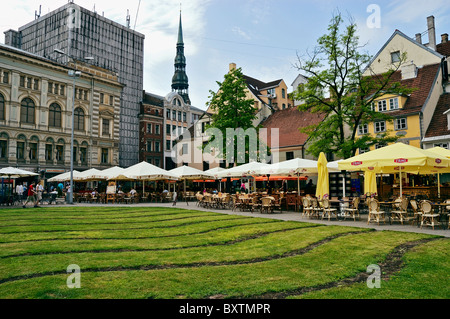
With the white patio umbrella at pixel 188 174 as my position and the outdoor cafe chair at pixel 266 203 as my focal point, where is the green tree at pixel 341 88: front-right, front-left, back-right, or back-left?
front-left

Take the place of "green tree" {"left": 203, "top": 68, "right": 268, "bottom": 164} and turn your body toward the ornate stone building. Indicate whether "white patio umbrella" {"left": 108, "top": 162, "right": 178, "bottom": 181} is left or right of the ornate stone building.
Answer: left

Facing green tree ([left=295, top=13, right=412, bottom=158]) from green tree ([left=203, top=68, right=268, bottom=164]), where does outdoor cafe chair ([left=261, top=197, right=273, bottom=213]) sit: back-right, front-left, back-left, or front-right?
front-right

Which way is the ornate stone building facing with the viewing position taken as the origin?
facing the viewer and to the right of the viewer

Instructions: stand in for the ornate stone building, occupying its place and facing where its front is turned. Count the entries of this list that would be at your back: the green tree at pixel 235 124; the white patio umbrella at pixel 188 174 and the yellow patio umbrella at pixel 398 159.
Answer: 0

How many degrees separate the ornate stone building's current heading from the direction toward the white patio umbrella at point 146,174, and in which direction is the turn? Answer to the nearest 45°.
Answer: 0° — it already faces it

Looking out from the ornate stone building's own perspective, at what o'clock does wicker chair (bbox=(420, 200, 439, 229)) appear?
The wicker chair is roughly at 1 o'clock from the ornate stone building.
